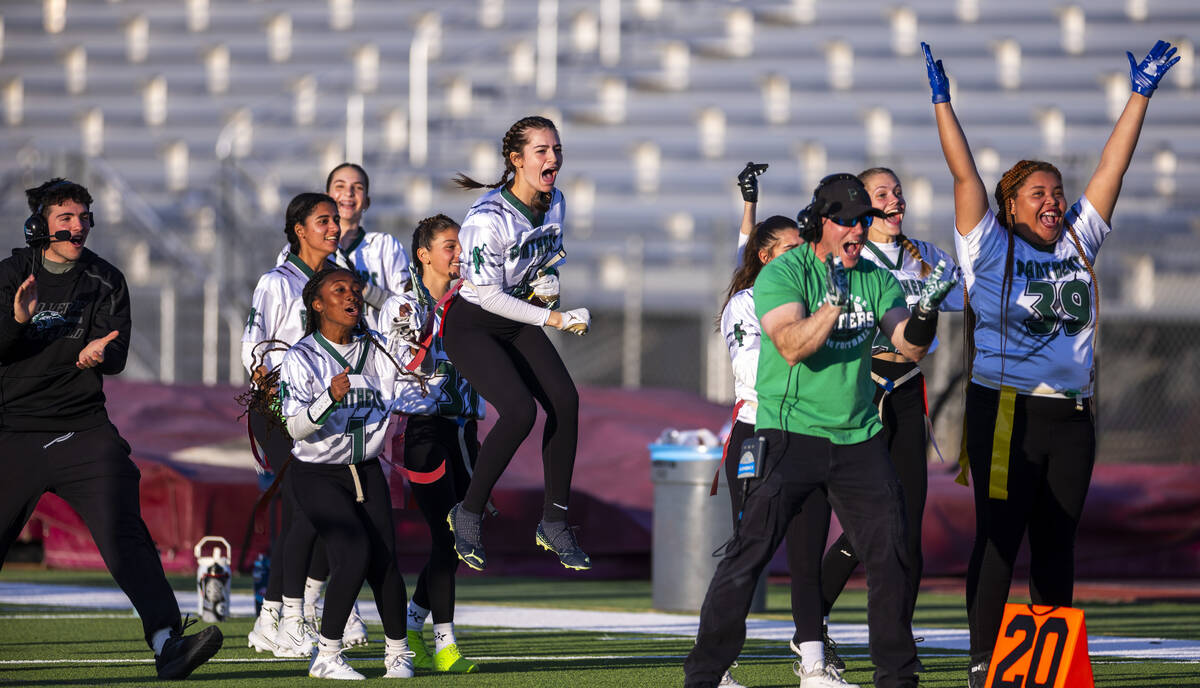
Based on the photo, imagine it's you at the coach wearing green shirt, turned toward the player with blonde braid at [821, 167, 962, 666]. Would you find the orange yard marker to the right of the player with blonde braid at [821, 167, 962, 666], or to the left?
right

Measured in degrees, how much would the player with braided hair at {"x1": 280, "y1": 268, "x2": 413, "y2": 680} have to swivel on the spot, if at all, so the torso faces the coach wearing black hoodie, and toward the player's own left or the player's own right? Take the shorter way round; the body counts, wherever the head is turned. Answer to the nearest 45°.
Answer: approximately 135° to the player's own right

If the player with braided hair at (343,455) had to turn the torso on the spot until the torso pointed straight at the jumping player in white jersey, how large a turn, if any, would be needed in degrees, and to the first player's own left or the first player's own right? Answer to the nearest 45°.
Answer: approximately 45° to the first player's own left

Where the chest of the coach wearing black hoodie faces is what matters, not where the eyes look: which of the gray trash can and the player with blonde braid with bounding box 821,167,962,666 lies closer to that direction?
the player with blonde braid

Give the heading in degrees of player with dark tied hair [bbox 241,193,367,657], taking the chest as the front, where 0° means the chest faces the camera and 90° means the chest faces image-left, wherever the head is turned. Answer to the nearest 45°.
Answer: approximately 315°

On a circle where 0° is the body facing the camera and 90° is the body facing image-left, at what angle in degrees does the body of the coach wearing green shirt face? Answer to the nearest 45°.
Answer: approximately 315°

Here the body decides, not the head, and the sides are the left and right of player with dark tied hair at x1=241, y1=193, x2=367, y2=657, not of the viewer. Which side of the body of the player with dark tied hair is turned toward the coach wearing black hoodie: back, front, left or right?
right

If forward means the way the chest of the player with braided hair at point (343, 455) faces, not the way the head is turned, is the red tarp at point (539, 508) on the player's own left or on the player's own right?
on the player's own left
